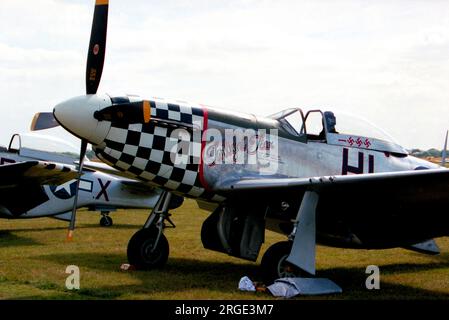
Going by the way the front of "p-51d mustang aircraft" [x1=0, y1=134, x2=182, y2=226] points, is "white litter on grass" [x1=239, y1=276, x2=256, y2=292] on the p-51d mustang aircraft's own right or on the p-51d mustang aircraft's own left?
on the p-51d mustang aircraft's own left

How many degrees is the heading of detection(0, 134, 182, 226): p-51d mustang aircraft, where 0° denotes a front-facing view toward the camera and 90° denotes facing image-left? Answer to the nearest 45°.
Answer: approximately 45°

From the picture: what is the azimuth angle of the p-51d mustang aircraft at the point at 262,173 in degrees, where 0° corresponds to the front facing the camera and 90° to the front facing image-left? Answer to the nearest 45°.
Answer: approximately 45°

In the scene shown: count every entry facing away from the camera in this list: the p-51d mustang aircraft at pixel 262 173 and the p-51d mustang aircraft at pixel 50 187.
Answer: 0

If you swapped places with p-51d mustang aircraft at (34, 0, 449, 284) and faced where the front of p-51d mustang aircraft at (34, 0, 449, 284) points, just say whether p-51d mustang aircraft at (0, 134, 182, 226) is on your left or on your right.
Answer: on your right
